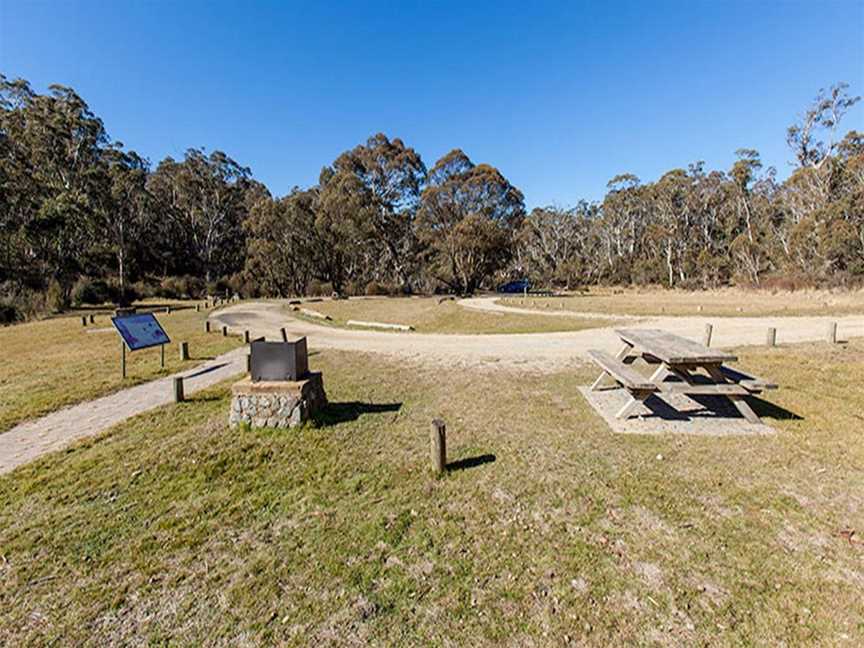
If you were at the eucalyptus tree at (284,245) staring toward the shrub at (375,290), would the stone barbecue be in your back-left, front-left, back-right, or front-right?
front-right

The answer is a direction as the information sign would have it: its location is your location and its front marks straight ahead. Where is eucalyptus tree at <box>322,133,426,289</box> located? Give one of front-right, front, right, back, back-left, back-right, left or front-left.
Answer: left

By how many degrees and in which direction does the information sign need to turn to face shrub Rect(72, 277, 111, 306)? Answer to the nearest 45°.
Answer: approximately 135° to its left

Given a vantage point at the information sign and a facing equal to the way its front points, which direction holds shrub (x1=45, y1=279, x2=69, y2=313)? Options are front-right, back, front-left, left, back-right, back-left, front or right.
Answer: back-left

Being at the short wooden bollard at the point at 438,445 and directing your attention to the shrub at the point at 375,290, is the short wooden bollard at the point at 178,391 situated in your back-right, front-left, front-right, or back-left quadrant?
front-left

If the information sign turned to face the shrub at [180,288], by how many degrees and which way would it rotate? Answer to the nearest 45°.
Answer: approximately 135° to its left

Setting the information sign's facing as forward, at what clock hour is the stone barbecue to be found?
The stone barbecue is roughly at 1 o'clock from the information sign.

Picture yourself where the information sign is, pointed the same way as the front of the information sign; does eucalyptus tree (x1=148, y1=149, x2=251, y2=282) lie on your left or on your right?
on your left

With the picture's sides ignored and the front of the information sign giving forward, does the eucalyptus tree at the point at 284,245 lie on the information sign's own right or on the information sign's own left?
on the information sign's own left

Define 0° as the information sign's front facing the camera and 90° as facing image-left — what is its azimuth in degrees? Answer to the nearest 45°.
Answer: approximately 315°

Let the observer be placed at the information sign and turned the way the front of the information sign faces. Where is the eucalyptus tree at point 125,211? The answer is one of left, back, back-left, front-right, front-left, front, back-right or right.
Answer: back-left

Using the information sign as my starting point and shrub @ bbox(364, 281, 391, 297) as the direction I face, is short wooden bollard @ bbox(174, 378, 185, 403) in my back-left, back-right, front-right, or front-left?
back-right

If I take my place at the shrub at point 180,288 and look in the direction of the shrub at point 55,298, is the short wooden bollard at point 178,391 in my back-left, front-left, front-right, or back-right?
front-left

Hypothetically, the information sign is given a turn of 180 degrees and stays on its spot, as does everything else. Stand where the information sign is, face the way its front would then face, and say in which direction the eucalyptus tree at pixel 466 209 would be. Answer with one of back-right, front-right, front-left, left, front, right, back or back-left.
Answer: right
